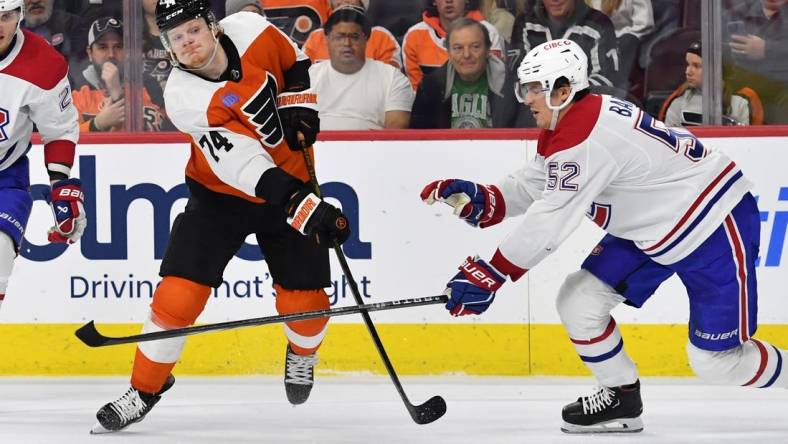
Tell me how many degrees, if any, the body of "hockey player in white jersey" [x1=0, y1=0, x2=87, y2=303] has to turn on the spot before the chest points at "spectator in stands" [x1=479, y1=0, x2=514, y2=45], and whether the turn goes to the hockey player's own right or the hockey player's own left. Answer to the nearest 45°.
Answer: approximately 135° to the hockey player's own left

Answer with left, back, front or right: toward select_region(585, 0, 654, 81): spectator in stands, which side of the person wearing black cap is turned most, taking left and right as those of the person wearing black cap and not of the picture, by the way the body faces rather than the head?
left

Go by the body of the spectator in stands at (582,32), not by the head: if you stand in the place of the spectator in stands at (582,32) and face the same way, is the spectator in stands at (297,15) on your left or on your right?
on your right

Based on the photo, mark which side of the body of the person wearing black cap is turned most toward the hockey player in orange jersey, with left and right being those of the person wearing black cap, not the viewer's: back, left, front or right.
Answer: front

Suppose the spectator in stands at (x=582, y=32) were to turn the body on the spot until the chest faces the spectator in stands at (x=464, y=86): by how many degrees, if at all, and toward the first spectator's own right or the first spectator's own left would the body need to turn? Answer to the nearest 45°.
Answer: approximately 90° to the first spectator's own right

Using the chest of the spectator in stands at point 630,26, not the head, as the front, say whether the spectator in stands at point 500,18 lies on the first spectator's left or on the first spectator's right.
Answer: on the first spectator's right

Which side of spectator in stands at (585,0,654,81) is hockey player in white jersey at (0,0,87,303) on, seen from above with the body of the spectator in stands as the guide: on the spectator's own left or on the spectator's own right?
on the spectator's own right

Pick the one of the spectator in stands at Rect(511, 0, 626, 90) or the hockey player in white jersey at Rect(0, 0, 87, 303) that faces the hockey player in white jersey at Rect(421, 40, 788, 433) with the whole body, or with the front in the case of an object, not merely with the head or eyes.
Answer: the spectator in stands

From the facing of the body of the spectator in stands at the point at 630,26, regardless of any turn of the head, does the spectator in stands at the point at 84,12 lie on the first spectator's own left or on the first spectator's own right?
on the first spectator's own right

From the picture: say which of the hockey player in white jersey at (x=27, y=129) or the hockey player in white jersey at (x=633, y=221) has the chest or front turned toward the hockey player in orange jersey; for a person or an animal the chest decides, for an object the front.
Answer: the hockey player in white jersey at (x=633, y=221)

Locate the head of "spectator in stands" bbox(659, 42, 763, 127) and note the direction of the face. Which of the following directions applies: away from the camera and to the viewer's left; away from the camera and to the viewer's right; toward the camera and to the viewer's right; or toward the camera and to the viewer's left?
toward the camera and to the viewer's left

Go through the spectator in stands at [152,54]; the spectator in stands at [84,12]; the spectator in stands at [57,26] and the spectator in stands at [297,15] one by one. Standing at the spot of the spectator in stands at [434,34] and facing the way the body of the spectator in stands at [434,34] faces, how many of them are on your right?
4

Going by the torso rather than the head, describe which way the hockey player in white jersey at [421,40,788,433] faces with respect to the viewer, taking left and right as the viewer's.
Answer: facing to the left of the viewer

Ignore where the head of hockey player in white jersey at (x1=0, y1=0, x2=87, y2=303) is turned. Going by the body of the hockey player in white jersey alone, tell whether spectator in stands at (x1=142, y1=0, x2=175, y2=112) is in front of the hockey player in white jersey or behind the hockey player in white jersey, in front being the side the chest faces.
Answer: behind

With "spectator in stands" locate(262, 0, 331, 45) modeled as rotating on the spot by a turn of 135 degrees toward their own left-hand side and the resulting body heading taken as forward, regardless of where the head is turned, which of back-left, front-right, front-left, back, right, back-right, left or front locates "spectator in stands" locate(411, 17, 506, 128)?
front-right
